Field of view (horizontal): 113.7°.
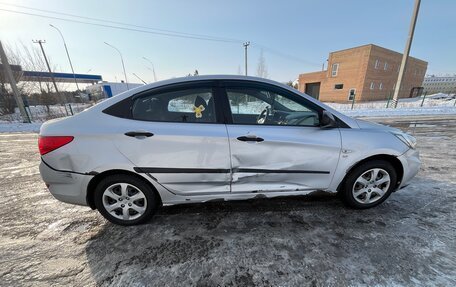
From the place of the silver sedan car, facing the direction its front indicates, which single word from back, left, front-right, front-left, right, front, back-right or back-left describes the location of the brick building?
front-left

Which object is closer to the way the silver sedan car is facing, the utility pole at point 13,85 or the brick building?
the brick building

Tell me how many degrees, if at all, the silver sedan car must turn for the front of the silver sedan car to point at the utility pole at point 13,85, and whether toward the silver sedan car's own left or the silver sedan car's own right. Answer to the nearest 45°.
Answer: approximately 135° to the silver sedan car's own left

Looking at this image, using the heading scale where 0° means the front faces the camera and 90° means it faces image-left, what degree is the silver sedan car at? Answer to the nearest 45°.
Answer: approximately 270°
